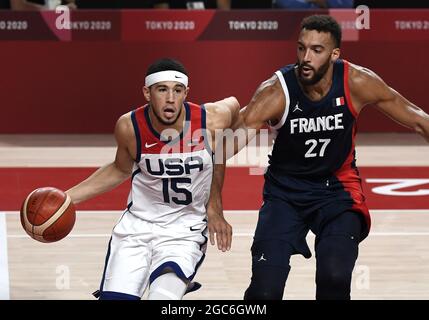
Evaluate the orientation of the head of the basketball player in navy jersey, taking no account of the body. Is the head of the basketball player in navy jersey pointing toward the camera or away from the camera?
toward the camera

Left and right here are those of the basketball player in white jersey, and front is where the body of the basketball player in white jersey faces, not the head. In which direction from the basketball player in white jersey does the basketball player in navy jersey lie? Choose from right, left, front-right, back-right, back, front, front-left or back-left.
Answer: left

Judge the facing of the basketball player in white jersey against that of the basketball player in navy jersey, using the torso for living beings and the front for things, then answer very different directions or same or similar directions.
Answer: same or similar directions

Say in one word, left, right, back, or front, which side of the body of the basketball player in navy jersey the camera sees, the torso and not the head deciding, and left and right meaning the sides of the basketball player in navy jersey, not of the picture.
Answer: front

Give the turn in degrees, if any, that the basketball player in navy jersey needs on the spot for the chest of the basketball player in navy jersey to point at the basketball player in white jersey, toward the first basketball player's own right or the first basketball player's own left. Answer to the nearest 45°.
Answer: approximately 90° to the first basketball player's own right

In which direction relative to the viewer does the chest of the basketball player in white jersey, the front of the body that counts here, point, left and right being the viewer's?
facing the viewer

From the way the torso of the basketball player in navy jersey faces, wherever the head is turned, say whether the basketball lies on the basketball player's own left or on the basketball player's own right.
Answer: on the basketball player's own right

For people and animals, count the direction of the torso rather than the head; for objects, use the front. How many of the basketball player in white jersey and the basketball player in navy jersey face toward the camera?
2
